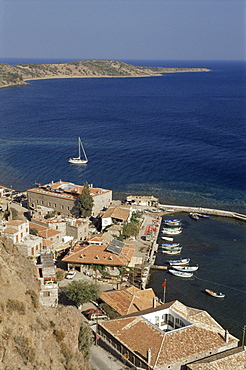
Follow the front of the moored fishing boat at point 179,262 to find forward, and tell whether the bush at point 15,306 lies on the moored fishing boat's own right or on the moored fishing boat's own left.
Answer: on the moored fishing boat's own right

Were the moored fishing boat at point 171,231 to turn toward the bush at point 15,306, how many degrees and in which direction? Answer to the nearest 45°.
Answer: approximately 90° to its right

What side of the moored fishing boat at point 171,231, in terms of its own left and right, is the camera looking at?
right

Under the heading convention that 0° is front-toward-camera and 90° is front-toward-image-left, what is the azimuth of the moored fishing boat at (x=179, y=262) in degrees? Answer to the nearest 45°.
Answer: approximately 270°

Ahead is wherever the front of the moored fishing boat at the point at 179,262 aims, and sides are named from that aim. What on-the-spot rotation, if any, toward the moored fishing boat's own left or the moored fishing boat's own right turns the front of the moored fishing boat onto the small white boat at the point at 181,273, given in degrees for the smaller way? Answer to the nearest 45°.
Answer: approximately 90° to the moored fishing boat's own right

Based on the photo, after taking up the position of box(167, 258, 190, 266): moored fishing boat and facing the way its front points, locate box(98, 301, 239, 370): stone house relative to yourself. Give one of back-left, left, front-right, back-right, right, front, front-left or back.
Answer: right
